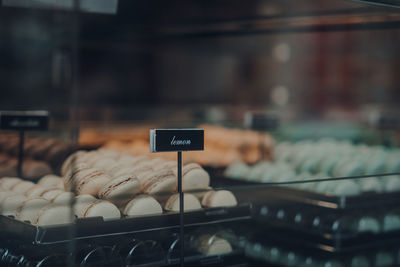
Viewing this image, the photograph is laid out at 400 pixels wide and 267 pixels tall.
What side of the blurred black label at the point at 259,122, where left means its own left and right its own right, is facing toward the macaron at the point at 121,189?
front

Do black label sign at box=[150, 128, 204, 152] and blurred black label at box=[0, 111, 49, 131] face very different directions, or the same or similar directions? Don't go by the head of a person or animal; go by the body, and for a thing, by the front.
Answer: same or similar directions

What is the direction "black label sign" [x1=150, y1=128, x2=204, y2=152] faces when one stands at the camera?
facing the viewer

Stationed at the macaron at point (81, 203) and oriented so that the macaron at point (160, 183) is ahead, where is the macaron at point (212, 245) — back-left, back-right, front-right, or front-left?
front-right

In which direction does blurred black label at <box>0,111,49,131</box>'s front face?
toward the camera

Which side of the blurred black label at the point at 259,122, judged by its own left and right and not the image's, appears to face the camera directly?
front

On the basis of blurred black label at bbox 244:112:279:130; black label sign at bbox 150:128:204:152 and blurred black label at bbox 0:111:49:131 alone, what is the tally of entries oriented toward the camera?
3

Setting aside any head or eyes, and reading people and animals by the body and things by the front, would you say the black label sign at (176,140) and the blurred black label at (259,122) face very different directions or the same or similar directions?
same or similar directions

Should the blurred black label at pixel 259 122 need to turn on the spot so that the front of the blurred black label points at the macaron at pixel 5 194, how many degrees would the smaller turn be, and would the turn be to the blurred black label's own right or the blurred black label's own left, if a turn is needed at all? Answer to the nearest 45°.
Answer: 0° — it already faces it
